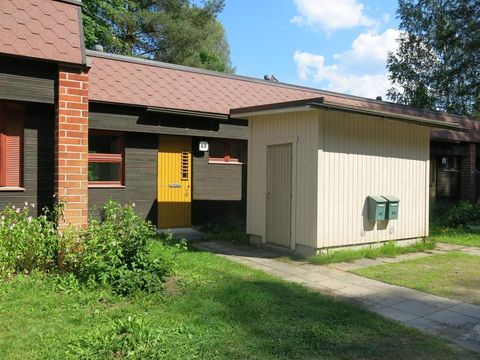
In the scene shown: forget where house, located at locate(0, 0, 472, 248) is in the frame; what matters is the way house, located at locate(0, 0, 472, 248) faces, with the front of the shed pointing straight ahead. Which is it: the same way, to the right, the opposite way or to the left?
to the left

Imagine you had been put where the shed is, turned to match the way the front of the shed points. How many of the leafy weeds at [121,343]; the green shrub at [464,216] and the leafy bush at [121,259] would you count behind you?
1

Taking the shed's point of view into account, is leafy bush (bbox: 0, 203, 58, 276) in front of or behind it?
in front

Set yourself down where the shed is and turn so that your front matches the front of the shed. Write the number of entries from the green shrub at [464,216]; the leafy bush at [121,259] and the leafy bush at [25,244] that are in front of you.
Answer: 2

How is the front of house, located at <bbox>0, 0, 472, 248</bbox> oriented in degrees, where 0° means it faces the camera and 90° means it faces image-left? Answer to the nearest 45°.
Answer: approximately 315°

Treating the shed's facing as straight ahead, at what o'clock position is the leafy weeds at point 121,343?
The leafy weeds is roughly at 11 o'clock from the shed.

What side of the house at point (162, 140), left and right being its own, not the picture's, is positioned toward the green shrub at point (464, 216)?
left

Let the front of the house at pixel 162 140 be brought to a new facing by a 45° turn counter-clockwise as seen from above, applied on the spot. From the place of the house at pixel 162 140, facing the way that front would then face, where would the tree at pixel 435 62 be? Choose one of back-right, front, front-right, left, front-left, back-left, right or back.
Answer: front-left

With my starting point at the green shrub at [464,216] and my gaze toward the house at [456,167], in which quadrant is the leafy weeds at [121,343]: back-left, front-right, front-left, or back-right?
back-left

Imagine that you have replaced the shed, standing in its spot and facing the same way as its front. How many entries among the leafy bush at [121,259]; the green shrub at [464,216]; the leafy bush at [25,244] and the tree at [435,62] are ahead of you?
2

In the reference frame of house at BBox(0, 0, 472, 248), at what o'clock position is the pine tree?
The pine tree is roughly at 7 o'clock from the house.

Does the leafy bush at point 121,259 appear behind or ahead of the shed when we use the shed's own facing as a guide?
ahead

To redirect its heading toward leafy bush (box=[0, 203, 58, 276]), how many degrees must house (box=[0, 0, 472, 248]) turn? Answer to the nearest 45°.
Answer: approximately 45° to its right

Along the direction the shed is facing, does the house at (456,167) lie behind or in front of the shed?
behind
